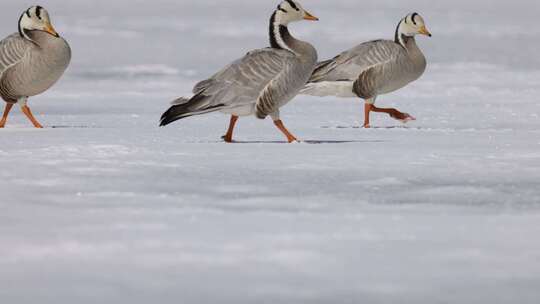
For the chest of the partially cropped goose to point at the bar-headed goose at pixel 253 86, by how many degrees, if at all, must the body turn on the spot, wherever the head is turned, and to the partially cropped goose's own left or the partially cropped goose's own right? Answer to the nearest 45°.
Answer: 0° — it already faces it

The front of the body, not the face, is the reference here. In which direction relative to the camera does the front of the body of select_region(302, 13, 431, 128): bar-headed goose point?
to the viewer's right

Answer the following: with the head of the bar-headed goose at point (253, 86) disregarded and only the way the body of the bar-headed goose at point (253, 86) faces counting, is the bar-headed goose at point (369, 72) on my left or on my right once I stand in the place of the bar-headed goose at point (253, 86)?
on my left

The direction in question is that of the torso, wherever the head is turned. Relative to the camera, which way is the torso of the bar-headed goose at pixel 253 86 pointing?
to the viewer's right

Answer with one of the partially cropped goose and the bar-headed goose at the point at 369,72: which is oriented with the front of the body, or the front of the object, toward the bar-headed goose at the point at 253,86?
the partially cropped goose

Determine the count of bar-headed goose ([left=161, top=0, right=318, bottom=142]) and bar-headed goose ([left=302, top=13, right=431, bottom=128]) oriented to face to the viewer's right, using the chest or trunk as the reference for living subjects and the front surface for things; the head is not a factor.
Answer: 2
